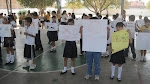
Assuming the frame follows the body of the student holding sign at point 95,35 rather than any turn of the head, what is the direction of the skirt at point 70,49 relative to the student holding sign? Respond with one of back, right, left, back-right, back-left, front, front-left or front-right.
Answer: back-right

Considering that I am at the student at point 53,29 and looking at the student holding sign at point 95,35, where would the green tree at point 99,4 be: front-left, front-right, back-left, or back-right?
back-left

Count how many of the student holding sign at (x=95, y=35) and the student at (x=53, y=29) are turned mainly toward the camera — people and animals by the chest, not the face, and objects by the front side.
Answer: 2

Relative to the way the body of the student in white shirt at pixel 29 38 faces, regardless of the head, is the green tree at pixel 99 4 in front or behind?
behind

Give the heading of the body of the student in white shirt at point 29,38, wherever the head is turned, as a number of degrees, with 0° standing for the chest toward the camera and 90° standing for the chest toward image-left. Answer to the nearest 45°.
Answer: approximately 45°

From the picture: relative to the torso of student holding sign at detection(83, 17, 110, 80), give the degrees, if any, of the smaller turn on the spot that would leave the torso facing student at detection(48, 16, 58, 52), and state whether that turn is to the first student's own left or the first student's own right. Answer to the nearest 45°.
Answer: approximately 135° to the first student's own right

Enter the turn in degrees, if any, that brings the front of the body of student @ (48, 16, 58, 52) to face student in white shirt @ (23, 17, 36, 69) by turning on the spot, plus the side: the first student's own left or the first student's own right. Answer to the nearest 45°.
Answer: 0° — they already face them

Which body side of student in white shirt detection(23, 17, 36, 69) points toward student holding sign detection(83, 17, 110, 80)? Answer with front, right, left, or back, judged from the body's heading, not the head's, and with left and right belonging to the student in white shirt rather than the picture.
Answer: left

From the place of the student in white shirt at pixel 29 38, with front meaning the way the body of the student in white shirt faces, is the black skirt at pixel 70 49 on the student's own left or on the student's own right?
on the student's own left

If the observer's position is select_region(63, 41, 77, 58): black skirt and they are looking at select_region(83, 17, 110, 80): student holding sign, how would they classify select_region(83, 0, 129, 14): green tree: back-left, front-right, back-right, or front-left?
back-left

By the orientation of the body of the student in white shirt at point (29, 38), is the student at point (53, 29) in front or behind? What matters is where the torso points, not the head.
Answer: behind

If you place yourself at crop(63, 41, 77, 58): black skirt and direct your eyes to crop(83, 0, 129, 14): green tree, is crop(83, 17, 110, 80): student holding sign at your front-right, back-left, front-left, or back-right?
back-right
